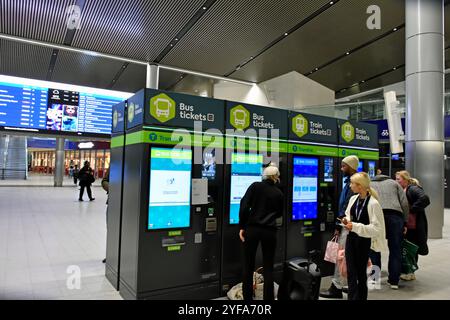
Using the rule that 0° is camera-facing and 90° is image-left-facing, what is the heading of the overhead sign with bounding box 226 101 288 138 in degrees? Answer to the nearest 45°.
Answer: approximately 315°

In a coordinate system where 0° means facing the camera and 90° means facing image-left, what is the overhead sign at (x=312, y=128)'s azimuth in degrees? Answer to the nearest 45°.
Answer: approximately 315°

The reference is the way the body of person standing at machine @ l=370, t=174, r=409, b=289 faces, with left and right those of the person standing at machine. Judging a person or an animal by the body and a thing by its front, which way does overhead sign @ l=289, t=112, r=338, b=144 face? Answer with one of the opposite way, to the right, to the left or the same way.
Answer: the opposite way

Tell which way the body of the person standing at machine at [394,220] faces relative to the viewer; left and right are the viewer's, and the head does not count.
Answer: facing away from the viewer and to the left of the viewer

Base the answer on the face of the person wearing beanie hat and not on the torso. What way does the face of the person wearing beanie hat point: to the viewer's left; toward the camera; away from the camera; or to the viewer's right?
to the viewer's left

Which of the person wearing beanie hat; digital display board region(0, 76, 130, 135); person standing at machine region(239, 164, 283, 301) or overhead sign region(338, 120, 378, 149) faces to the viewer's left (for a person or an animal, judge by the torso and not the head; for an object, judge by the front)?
the person wearing beanie hat

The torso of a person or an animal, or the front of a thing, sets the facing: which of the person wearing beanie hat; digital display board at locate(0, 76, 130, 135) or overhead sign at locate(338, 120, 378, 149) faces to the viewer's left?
the person wearing beanie hat

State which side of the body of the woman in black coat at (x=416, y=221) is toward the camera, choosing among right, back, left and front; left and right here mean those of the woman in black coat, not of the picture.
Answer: left

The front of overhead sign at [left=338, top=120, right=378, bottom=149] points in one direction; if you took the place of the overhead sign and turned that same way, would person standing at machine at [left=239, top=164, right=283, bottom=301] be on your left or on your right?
on your right
